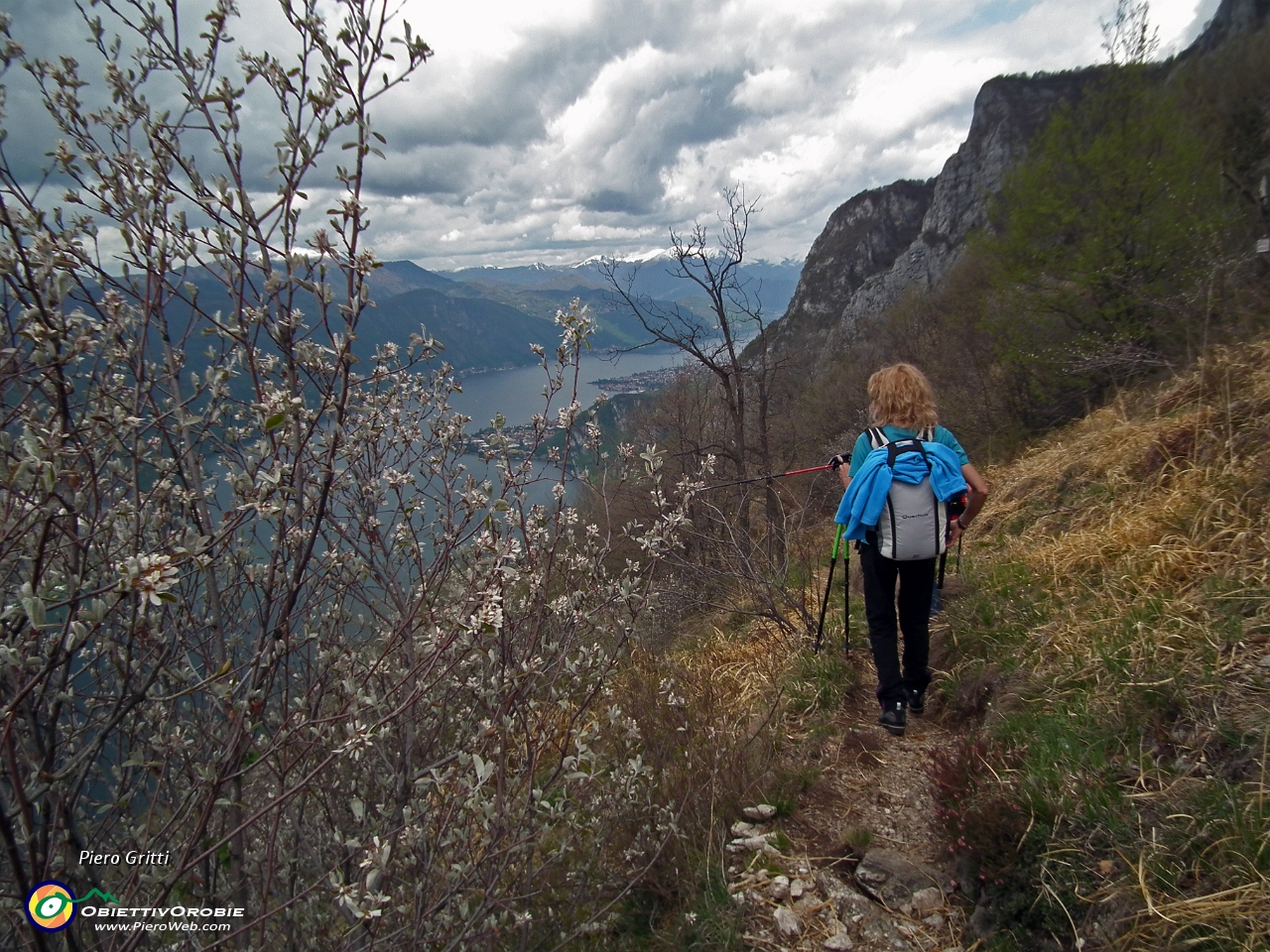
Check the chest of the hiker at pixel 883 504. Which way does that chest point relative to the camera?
away from the camera

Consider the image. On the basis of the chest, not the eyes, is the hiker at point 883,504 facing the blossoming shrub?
no
